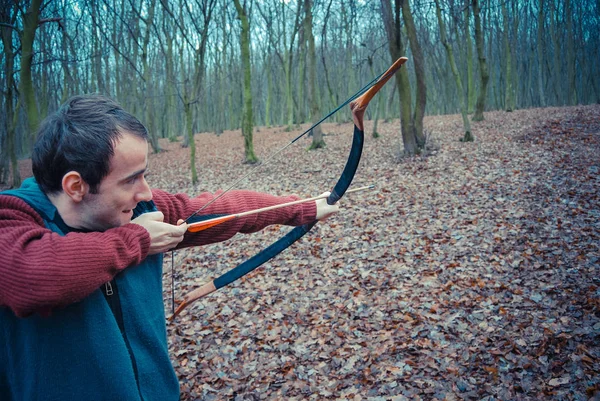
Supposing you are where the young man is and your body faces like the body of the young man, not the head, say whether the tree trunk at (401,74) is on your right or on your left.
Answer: on your left

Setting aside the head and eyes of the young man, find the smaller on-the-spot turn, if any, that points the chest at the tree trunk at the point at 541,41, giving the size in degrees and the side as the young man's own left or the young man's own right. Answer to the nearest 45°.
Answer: approximately 90° to the young man's own left

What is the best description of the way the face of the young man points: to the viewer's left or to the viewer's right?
to the viewer's right

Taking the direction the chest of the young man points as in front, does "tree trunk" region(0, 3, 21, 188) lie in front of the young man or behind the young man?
behind

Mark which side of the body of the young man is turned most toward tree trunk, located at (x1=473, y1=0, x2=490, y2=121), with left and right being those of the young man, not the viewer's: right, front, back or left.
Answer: left

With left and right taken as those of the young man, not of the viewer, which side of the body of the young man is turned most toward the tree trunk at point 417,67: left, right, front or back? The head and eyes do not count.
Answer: left

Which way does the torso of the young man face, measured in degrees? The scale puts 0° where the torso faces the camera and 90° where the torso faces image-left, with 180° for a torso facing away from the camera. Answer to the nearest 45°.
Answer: approximately 315°

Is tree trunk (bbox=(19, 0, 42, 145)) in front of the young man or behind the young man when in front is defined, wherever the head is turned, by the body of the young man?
behind
